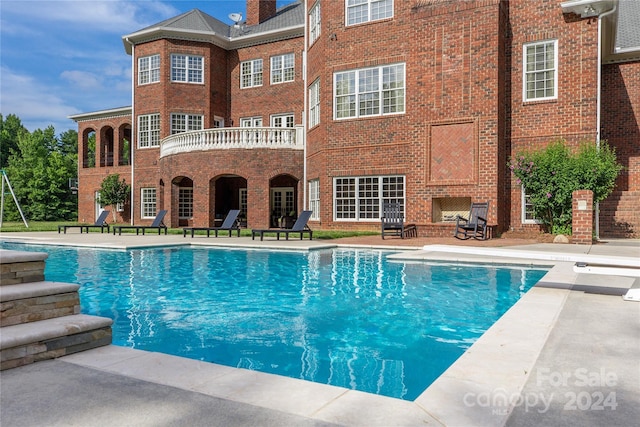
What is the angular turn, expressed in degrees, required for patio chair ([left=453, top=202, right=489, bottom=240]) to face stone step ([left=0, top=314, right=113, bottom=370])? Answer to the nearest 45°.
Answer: approximately 45° to its left

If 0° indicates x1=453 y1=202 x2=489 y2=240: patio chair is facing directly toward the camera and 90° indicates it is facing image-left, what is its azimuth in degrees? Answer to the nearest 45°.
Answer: approximately 45°

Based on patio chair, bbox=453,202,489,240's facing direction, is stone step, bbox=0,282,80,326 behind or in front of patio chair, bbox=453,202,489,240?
in front

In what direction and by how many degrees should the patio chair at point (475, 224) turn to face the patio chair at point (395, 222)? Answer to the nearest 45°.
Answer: approximately 45° to its right

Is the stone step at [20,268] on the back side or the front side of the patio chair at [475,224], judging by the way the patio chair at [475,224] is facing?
on the front side

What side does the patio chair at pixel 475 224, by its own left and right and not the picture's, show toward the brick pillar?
left

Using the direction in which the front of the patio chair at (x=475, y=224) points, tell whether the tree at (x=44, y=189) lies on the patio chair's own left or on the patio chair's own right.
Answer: on the patio chair's own right

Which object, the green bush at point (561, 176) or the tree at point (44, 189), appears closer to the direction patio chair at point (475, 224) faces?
the tree

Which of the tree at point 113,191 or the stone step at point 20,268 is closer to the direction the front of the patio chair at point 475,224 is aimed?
the stone step
